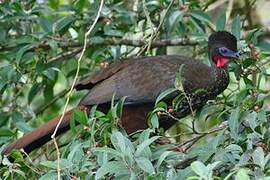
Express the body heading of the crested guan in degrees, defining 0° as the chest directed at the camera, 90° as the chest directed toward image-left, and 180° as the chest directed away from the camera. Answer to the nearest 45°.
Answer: approximately 270°

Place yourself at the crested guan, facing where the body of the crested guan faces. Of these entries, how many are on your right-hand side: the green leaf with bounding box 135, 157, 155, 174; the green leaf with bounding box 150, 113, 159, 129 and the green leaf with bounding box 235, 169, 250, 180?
3

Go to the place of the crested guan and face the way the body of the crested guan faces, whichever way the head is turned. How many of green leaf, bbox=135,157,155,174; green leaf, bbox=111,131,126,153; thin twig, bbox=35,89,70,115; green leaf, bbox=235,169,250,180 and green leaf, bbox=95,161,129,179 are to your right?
4

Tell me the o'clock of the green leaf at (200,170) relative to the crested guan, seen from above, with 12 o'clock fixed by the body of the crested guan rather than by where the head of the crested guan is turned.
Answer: The green leaf is roughly at 3 o'clock from the crested guan.

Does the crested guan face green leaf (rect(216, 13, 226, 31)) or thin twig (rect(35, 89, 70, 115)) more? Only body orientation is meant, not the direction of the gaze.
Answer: the green leaf

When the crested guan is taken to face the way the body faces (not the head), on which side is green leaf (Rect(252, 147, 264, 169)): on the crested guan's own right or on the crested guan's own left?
on the crested guan's own right

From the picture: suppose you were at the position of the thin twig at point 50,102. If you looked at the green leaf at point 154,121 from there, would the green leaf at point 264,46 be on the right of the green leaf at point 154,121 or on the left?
left

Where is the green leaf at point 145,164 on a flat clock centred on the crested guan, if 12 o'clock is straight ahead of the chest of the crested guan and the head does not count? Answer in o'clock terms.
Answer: The green leaf is roughly at 3 o'clock from the crested guan.

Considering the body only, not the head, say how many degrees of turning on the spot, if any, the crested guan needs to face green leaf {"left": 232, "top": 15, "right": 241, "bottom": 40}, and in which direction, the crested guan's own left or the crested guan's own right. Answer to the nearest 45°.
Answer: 0° — it already faces it
